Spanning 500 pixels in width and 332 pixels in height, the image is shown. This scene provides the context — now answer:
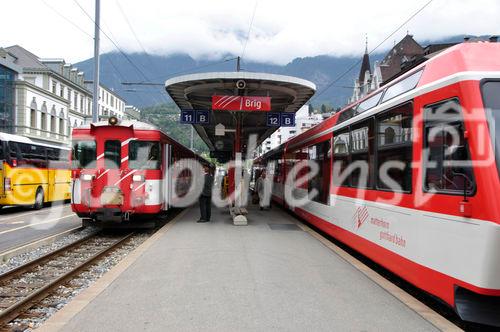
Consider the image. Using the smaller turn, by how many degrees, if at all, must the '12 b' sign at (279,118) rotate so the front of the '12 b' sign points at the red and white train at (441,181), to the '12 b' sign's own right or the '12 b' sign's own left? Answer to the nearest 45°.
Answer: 0° — it already faces it

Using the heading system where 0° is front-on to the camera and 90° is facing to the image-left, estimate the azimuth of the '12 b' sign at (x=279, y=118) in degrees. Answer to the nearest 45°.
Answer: approximately 0°

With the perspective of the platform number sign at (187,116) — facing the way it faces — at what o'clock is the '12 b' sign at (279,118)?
The '12 b' sign is roughly at 9 o'clock from the platform number sign.

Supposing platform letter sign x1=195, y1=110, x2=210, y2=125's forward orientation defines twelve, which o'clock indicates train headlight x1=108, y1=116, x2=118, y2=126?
The train headlight is roughly at 3 o'clock from the platform letter sign.
